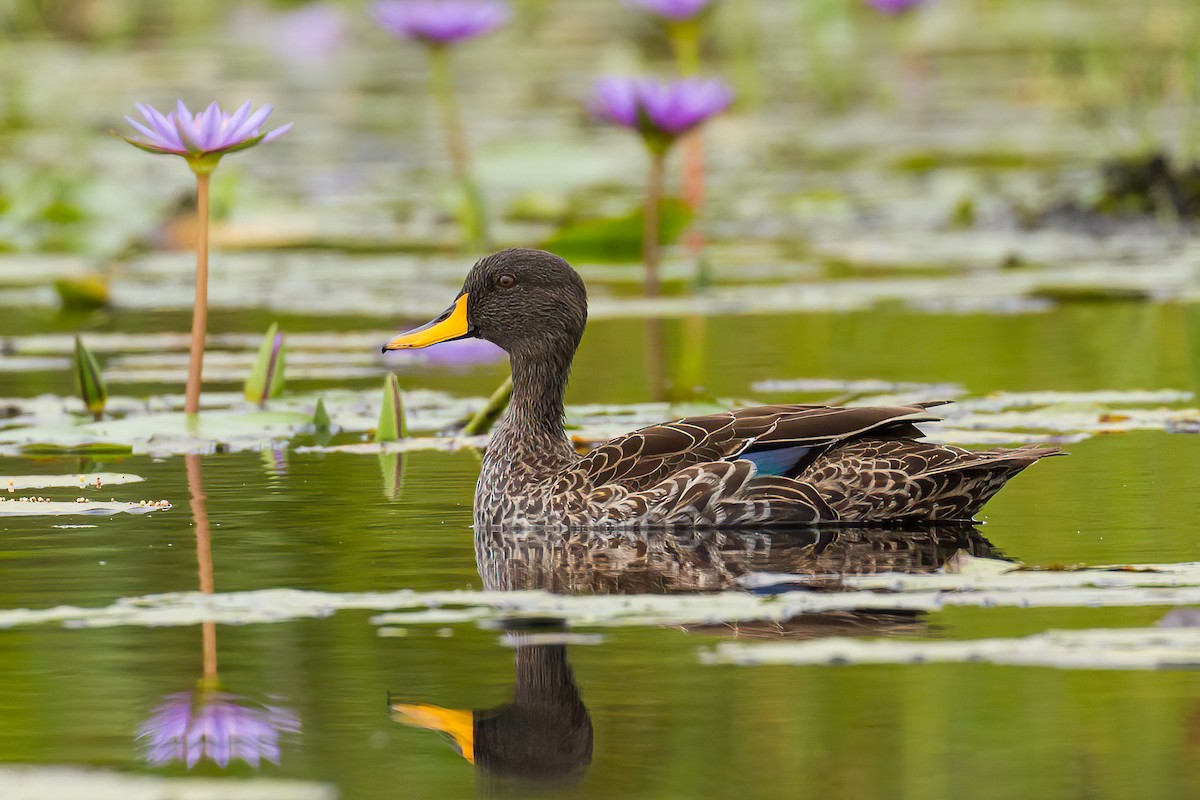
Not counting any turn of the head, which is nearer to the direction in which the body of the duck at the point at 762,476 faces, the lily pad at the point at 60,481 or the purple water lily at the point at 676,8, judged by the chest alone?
the lily pad

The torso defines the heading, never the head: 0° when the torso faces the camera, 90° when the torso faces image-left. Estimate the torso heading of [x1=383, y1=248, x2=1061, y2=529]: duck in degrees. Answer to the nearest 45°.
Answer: approximately 90°

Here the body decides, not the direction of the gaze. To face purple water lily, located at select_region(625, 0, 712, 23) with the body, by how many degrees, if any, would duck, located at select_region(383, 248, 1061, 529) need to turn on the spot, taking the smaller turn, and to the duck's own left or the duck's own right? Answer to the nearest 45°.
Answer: approximately 90° to the duck's own right

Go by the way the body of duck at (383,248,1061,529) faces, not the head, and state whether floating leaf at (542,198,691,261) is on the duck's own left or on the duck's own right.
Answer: on the duck's own right

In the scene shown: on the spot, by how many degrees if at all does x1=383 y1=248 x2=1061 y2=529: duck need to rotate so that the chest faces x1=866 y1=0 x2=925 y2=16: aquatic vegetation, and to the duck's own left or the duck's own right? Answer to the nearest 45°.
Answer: approximately 90° to the duck's own right

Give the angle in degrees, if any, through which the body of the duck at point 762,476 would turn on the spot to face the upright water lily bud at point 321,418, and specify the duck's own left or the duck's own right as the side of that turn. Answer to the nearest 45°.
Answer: approximately 45° to the duck's own right

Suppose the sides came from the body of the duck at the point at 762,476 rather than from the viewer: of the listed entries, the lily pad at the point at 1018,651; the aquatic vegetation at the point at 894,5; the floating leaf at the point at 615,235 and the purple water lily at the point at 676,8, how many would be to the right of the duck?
3

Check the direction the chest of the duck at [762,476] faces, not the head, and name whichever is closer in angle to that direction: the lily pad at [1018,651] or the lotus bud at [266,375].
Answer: the lotus bud

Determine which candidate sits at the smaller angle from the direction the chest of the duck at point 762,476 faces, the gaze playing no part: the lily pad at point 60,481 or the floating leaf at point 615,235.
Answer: the lily pad
